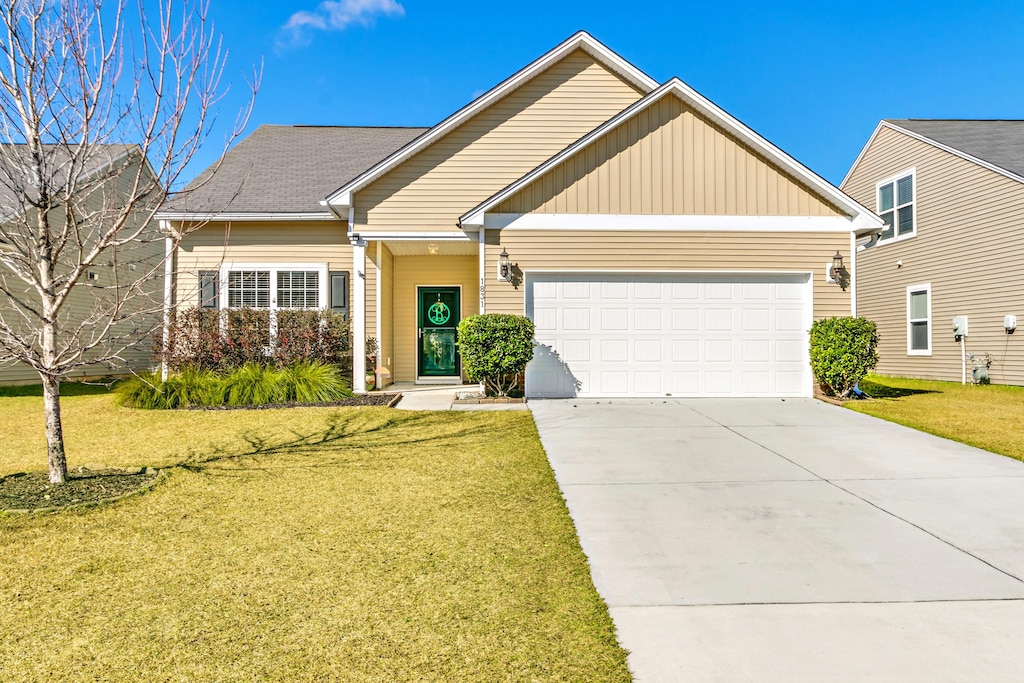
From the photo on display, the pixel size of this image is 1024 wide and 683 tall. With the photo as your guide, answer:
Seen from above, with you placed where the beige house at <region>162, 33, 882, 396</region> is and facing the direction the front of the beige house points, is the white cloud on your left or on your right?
on your right

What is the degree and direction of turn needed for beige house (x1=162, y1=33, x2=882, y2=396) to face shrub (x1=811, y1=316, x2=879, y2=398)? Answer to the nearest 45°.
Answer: approximately 90° to its left

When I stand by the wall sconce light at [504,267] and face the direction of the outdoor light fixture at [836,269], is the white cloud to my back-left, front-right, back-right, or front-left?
back-left

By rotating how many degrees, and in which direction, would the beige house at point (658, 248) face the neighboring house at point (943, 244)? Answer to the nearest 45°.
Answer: approximately 135° to its left

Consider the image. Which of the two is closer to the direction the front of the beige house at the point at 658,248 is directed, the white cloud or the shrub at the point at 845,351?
the shrub

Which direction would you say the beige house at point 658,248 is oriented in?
toward the camera

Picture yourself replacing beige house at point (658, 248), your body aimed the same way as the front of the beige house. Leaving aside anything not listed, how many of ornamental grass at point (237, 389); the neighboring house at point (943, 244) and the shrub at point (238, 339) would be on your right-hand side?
2

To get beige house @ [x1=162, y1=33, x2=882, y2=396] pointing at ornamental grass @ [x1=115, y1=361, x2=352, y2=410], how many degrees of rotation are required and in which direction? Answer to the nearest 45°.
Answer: approximately 90° to its right

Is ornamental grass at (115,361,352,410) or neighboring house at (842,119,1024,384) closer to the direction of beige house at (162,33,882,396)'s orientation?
the ornamental grass

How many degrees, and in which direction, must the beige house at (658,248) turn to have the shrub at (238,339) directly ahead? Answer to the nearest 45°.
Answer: approximately 90° to its right

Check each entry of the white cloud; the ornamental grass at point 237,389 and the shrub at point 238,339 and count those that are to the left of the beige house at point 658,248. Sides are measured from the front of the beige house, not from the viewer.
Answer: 0
